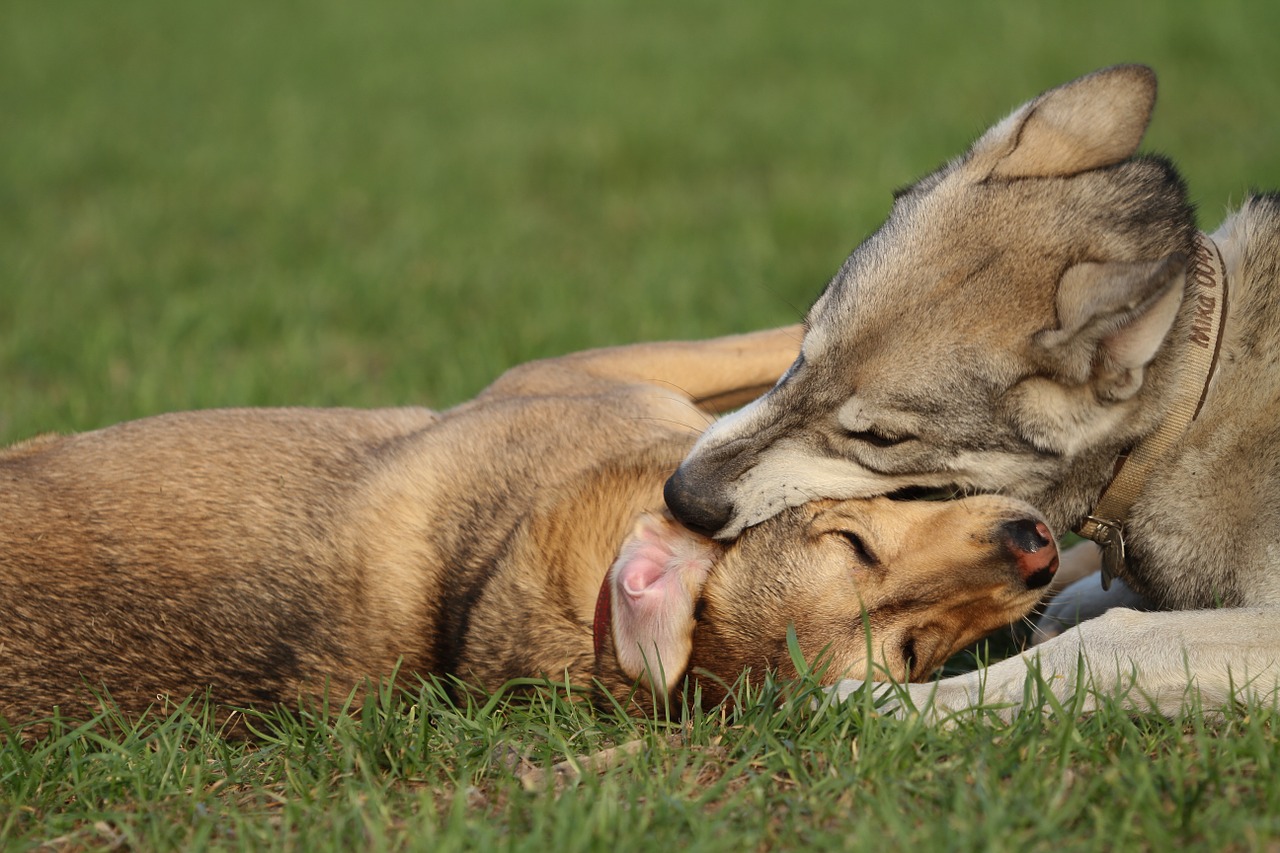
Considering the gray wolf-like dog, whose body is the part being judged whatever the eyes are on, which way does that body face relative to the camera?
to the viewer's left

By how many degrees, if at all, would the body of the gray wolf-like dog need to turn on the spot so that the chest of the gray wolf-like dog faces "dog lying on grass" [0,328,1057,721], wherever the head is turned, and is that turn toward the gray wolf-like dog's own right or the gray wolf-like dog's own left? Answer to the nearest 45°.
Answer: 0° — it already faces it
